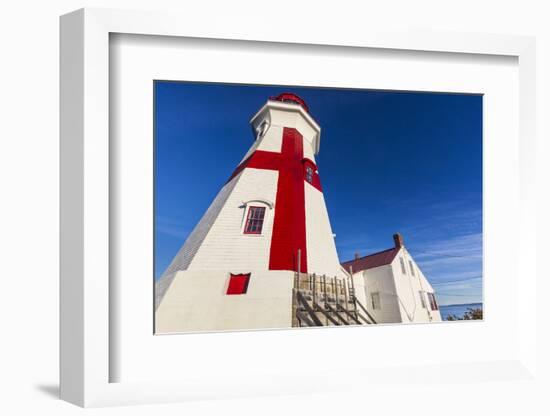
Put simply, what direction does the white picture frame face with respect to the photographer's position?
facing the viewer and to the right of the viewer
